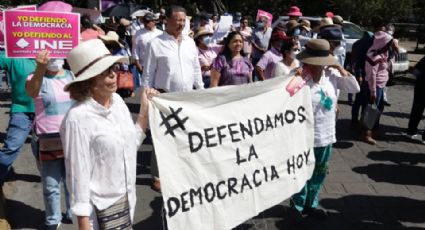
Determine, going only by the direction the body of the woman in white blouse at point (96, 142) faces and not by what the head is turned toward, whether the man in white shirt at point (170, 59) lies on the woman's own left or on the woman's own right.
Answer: on the woman's own left

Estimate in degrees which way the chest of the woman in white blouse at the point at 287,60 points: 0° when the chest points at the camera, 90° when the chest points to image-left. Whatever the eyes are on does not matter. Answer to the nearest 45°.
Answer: approximately 315°

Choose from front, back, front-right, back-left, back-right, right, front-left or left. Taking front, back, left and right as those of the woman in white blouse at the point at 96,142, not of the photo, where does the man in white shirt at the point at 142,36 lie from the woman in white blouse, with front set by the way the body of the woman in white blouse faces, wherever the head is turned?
back-left

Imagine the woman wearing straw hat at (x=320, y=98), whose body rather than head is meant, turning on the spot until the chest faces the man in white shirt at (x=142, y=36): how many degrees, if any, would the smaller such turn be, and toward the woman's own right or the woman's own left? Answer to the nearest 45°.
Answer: approximately 180°

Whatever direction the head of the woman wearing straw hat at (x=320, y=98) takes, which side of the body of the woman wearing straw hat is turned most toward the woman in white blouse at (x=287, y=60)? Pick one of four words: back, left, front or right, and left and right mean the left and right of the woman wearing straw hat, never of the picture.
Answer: back

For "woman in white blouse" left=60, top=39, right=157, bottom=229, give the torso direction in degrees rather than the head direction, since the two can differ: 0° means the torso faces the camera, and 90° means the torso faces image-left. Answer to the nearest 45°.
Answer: approximately 315°

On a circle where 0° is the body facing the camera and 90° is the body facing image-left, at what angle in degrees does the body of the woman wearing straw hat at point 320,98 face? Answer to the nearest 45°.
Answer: approximately 315°

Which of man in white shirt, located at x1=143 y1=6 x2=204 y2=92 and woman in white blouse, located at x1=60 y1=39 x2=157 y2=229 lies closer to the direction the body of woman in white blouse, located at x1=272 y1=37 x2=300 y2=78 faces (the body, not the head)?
the woman in white blouse

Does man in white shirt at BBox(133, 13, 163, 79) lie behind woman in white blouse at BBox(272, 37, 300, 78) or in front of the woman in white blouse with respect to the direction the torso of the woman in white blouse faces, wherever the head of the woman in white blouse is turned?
behind

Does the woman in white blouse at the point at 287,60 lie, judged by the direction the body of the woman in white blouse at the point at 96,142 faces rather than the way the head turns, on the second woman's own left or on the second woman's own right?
on the second woman's own left

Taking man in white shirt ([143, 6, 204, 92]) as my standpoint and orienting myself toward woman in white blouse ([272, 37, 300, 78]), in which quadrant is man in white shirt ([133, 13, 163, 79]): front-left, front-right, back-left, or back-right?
back-left
